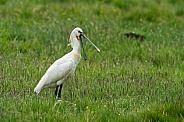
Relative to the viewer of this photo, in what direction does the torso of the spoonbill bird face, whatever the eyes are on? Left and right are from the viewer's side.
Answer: facing to the right of the viewer
